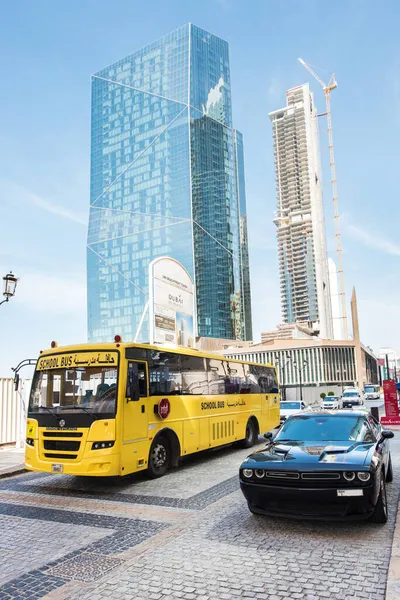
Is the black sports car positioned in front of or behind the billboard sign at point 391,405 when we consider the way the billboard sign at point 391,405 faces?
in front

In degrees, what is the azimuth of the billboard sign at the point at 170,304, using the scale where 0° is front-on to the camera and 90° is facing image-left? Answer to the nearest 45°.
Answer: approximately 315°

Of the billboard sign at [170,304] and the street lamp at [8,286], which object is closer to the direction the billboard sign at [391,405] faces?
the street lamp

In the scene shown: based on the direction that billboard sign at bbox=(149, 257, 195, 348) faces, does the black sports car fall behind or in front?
in front

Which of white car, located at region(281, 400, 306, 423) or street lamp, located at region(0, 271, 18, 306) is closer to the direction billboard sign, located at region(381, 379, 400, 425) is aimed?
the street lamp

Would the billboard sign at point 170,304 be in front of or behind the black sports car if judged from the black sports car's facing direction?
behind

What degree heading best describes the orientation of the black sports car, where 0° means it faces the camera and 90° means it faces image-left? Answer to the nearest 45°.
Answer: approximately 0°

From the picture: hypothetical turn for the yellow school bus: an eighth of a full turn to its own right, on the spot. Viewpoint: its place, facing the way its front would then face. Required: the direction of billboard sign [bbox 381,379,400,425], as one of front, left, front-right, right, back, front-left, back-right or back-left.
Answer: back-right

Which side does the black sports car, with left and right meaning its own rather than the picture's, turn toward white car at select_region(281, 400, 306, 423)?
back

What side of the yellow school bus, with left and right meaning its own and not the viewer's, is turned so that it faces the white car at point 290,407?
back

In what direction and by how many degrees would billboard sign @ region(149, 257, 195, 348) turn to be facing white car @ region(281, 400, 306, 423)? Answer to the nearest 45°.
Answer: approximately 90° to its left

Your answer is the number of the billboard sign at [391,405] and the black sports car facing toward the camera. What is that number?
2

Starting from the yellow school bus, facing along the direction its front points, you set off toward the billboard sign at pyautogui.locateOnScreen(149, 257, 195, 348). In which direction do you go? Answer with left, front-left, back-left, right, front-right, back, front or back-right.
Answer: back-right
